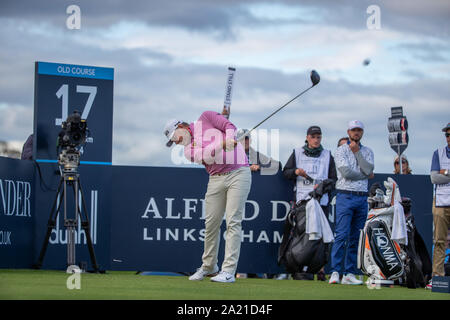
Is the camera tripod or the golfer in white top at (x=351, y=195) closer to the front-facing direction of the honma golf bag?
the camera tripod

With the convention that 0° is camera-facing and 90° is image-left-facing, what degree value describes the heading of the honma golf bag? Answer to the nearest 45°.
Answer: approximately 0°

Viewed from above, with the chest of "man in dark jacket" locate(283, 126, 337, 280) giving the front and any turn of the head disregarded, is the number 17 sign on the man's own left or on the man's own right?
on the man's own right

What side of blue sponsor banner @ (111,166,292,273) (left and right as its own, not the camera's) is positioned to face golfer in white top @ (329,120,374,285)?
left

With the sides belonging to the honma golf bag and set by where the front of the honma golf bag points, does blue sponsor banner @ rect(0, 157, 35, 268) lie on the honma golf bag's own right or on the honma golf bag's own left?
on the honma golf bag's own right

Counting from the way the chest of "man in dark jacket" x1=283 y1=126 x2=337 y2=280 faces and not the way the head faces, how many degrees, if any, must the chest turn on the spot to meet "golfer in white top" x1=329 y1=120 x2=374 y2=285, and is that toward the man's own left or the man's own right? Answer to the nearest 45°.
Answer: approximately 45° to the man's own left

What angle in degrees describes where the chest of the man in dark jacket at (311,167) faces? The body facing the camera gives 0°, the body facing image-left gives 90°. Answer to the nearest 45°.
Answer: approximately 0°

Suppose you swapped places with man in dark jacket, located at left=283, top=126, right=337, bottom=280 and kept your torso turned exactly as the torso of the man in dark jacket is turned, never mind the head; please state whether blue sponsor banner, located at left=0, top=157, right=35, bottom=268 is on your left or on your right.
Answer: on your right

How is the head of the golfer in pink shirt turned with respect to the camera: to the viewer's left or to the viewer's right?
to the viewer's left
